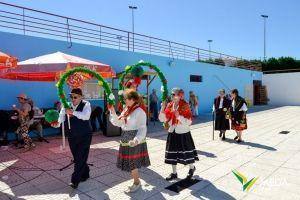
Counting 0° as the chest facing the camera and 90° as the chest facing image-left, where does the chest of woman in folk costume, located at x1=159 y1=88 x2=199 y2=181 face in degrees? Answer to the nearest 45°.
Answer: approximately 45°

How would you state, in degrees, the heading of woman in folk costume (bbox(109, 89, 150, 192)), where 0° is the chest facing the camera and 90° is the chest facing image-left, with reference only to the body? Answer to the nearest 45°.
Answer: approximately 45°

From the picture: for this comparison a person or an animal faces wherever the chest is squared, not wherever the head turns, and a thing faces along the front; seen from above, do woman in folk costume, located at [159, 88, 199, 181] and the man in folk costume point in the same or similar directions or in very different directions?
same or similar directions

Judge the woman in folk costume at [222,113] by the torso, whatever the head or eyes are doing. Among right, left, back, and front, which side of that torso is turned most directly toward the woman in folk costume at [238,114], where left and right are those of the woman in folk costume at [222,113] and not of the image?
left

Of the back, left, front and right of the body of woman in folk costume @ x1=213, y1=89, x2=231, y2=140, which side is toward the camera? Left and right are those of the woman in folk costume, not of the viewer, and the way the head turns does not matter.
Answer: front

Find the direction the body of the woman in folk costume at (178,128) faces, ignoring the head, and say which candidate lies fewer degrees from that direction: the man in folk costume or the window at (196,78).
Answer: the man in folk costume

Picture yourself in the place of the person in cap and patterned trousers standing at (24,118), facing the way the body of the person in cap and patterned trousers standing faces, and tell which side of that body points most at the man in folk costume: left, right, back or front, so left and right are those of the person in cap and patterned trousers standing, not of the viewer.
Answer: left

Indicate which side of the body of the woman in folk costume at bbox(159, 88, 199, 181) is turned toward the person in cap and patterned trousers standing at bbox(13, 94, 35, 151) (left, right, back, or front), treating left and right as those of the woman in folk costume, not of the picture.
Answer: right

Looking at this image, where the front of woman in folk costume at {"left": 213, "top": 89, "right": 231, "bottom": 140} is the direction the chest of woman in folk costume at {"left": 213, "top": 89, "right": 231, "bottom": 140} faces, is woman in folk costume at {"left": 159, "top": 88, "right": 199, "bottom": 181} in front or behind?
in front

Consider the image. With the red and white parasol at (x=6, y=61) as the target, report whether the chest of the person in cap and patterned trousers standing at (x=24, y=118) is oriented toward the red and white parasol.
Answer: no

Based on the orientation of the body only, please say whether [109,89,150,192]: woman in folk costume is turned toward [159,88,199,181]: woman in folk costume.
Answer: no

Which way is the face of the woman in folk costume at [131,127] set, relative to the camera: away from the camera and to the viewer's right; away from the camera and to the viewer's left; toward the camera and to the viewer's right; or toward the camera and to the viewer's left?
toward the camera and to the viewer's left

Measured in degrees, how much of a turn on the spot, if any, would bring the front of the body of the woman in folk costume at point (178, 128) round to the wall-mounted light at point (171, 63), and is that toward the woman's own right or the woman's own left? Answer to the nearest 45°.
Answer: approximately 135° to the woman's own right

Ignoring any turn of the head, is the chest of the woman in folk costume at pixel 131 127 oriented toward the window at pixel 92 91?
no
